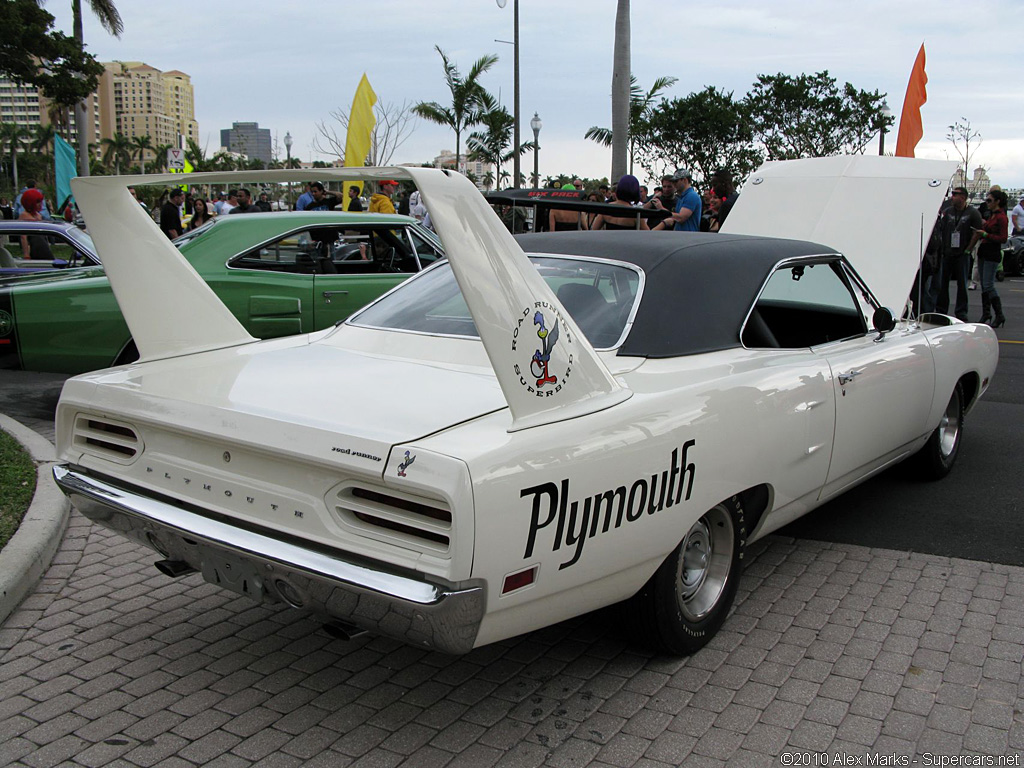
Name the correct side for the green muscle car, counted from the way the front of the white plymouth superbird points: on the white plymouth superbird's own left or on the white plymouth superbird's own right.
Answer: on the white plymouth superbird's own left

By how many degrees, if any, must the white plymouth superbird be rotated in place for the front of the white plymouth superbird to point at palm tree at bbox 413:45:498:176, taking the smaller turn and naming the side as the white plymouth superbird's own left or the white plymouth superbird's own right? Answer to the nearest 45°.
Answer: approximately 45° to the white plymouth superbird's own left

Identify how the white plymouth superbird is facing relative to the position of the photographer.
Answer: facing away from the viewer and to the right of the viewer

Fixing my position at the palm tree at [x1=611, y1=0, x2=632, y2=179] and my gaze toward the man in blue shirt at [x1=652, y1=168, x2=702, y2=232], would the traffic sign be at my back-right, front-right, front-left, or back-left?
back-right

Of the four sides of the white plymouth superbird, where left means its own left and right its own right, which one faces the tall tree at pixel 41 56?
left
